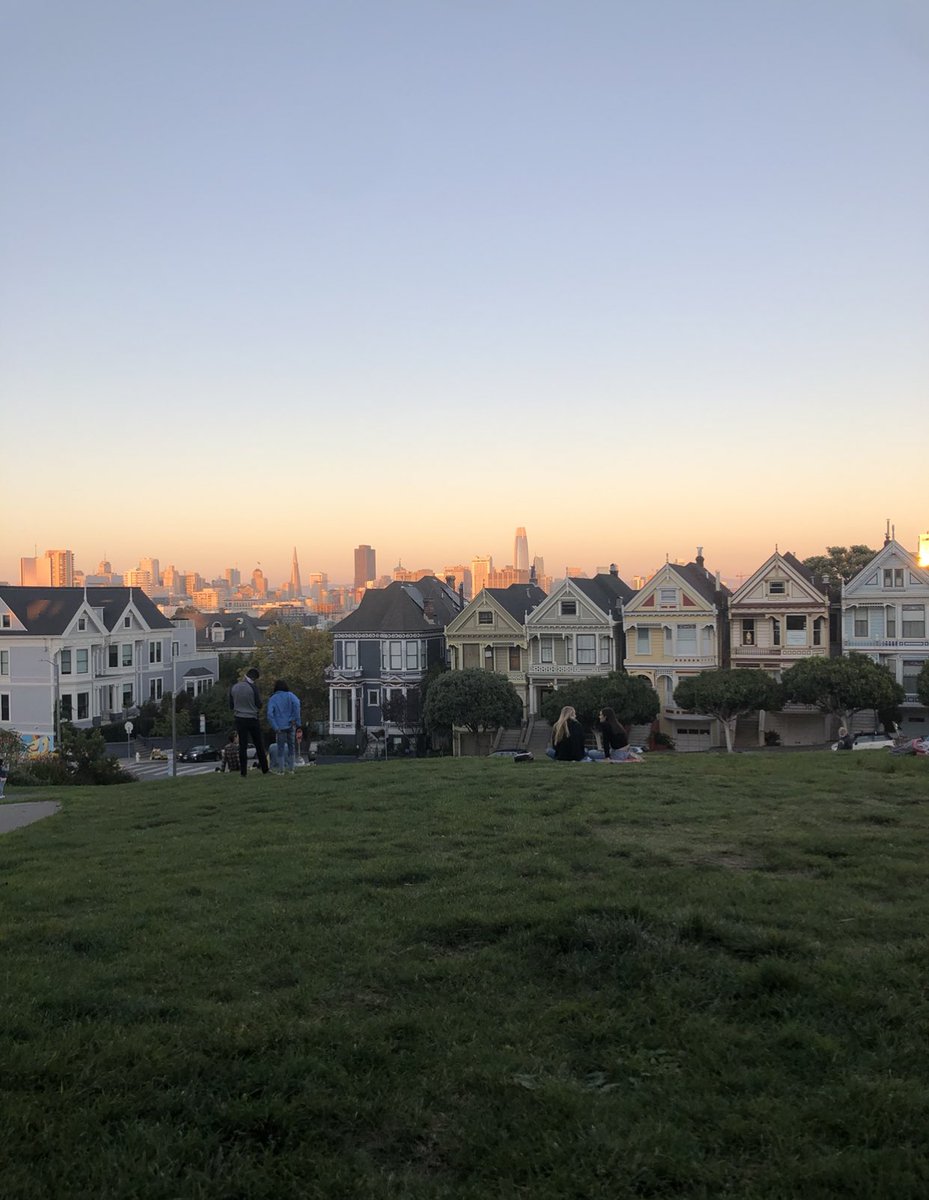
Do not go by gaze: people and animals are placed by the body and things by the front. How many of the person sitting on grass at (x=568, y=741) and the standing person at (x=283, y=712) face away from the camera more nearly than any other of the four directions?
2

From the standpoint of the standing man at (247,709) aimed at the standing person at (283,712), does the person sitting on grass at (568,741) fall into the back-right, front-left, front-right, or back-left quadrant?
front-right

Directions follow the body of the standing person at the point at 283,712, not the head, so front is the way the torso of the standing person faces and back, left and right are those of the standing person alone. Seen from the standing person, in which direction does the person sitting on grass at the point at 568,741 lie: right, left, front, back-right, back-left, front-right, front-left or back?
right

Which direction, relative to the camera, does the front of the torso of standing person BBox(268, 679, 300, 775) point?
away from the camera

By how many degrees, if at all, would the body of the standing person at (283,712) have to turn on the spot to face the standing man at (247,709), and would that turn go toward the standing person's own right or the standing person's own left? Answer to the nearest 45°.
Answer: approximately 135° to the standing person's own left

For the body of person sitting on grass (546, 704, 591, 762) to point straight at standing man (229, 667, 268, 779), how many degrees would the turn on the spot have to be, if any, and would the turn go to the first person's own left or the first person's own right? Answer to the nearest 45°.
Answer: approximately 90° to the first person's own left

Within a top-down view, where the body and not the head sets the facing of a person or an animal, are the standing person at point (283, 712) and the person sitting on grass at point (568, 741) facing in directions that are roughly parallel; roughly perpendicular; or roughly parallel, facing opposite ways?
roughly parallel

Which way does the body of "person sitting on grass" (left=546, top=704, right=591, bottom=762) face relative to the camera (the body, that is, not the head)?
away from the camera

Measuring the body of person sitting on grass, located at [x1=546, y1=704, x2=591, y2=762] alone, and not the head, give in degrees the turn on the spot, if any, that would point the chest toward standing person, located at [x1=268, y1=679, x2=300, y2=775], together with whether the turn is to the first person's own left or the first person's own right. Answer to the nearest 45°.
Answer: approximately 90° to the first person's own left

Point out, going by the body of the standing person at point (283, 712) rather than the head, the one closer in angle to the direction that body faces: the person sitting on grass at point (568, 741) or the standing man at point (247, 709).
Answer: the person sitting on grass
